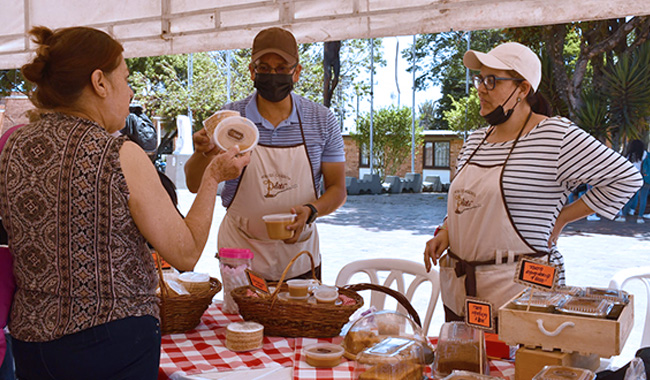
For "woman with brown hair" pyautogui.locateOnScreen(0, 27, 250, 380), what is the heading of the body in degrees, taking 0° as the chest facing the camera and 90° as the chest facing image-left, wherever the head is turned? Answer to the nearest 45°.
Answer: approximately 225°

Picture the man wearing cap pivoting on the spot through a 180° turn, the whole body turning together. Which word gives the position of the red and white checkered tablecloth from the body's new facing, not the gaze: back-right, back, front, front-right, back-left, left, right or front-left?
back

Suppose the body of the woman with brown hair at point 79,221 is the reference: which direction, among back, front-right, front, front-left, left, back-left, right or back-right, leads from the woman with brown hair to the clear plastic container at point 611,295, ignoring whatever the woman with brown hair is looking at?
front-right

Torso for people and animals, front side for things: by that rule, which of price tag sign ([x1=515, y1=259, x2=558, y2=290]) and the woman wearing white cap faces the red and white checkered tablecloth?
the woman wearing white cap

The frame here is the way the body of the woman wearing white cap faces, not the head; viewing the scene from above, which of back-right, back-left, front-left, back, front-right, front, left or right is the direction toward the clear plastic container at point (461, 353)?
front-left

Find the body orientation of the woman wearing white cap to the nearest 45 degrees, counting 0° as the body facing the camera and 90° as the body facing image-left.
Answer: approximately 45°

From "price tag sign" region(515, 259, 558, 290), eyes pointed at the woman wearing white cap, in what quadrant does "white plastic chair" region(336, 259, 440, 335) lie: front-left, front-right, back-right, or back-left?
front-left

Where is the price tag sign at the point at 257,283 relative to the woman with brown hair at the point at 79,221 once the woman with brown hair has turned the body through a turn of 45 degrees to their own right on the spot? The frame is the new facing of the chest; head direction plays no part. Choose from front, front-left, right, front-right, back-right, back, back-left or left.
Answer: front-left

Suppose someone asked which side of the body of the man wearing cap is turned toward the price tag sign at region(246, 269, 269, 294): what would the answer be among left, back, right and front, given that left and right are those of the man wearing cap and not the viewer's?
front

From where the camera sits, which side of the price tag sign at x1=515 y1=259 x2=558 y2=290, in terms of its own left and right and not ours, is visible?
front

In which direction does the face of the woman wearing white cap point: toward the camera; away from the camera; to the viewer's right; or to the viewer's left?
to the viewer's left

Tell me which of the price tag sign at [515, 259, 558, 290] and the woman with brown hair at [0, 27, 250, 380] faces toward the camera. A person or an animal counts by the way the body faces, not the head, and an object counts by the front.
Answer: the price tag sign

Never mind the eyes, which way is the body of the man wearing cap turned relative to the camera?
toward the camera

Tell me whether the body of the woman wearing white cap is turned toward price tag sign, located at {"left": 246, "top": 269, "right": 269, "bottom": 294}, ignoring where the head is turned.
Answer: yes

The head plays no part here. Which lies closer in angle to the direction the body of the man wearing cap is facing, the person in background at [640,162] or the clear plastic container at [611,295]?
the clear plastic container

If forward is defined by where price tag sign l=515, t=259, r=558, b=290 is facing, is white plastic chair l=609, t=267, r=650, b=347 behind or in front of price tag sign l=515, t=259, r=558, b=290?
behind

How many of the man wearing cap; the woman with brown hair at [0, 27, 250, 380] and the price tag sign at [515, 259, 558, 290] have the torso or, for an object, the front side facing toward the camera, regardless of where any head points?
2

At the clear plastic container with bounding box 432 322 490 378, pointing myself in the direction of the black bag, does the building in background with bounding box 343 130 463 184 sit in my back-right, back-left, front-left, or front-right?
front-right

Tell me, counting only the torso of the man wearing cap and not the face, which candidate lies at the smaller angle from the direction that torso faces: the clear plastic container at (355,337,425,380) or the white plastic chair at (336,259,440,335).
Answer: the clear plastic container
